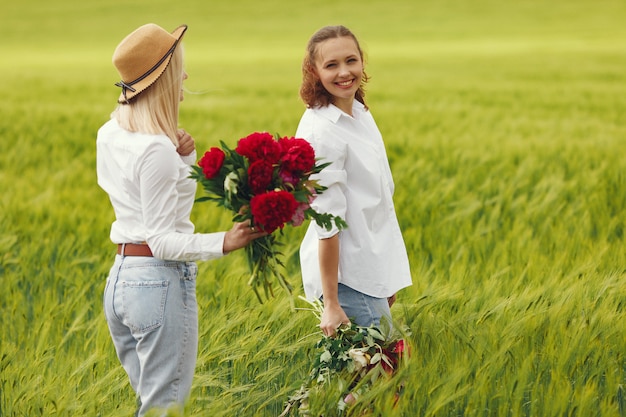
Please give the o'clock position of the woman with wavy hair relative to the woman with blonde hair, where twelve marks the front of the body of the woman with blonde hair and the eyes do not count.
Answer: The woman with wavy hair is roughly at 1 o'clock from the woman with blonde hair.

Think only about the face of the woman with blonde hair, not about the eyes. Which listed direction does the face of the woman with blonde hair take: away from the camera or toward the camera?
away from the camera

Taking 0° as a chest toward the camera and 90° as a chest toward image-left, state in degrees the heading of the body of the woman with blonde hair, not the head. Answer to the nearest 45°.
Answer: approximately 225°
